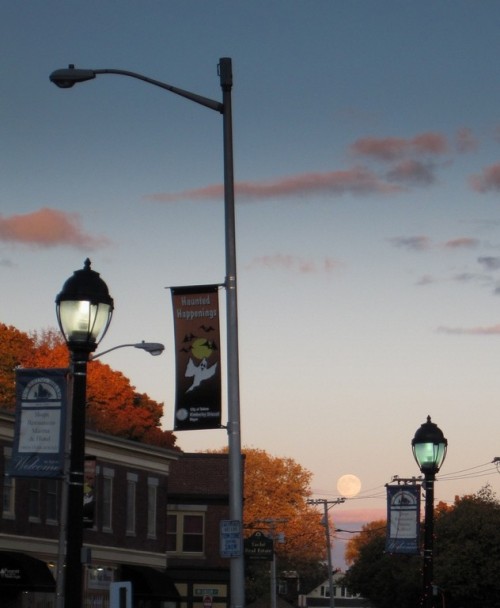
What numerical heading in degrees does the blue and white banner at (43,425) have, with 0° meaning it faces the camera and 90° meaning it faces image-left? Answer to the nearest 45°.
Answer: approximately 0°

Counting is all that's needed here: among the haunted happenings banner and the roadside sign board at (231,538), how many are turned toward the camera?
2

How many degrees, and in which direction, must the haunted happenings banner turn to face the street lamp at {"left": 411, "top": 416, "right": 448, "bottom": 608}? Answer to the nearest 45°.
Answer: approximately 135° to its left

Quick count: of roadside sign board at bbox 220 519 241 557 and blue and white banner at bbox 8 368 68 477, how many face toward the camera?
2

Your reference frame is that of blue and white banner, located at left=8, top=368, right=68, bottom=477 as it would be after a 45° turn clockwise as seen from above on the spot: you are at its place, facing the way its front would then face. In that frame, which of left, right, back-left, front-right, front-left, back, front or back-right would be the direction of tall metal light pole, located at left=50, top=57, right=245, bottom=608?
back

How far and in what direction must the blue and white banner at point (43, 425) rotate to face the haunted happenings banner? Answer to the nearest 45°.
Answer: approximately 135° to its left

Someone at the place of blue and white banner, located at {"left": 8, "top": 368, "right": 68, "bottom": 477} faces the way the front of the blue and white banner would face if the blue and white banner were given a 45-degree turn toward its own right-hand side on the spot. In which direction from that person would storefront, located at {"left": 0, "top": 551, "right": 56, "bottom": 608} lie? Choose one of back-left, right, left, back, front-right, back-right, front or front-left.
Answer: back-right

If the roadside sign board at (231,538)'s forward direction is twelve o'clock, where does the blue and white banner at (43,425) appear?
The blue and white banner is roughly at 1 o'clock from the roadside sign board.
